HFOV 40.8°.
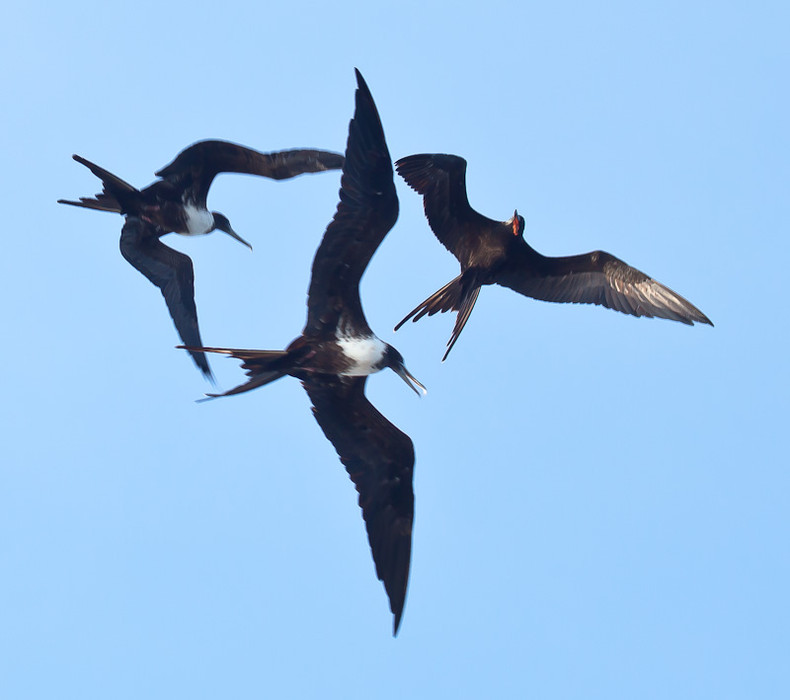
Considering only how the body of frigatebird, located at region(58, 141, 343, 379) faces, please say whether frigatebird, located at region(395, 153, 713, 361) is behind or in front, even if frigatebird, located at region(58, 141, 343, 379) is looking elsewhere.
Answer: in front

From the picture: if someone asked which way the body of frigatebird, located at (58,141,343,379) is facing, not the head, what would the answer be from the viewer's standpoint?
to the viewer's right

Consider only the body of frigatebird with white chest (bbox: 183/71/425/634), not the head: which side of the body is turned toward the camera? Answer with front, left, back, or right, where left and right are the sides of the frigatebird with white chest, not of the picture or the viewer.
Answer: right

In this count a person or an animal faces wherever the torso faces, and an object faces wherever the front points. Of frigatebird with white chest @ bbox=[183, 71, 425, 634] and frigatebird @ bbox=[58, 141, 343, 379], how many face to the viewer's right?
2
